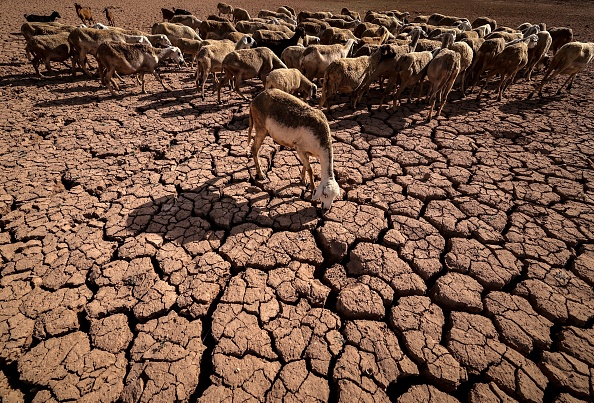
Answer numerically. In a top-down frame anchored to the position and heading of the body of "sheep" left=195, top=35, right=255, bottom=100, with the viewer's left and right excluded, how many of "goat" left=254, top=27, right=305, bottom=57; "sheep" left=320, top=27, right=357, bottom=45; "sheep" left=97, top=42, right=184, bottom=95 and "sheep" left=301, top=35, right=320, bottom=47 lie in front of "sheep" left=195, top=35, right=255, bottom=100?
3

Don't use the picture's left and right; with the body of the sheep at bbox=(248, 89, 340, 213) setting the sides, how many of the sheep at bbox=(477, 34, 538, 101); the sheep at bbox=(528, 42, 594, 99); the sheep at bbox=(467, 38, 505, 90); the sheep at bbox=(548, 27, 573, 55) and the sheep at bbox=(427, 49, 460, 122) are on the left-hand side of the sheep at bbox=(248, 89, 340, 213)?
5

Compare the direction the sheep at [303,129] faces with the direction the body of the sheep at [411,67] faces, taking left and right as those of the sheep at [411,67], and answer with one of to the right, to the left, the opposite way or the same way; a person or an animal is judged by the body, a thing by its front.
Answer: to the right

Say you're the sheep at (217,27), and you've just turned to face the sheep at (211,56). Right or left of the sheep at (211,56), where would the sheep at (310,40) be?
left

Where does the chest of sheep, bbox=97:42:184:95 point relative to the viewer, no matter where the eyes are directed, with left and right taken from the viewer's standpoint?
facing to the right of the viewer

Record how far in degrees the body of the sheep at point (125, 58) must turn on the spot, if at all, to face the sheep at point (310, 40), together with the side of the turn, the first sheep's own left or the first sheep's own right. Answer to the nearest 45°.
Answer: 0° — it already faces it

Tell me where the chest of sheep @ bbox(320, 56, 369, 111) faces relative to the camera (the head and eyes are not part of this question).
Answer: to the viewer's right

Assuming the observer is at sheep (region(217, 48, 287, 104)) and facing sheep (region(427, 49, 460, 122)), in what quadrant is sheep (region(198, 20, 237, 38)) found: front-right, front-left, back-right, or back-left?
back-left

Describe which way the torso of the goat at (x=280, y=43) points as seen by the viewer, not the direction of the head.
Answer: to the viewer's right

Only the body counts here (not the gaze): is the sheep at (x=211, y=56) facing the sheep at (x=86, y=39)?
no

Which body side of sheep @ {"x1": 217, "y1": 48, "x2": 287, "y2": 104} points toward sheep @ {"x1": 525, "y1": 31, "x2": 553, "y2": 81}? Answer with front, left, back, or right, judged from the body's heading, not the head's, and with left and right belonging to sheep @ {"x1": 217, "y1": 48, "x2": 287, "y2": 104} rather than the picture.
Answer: front
